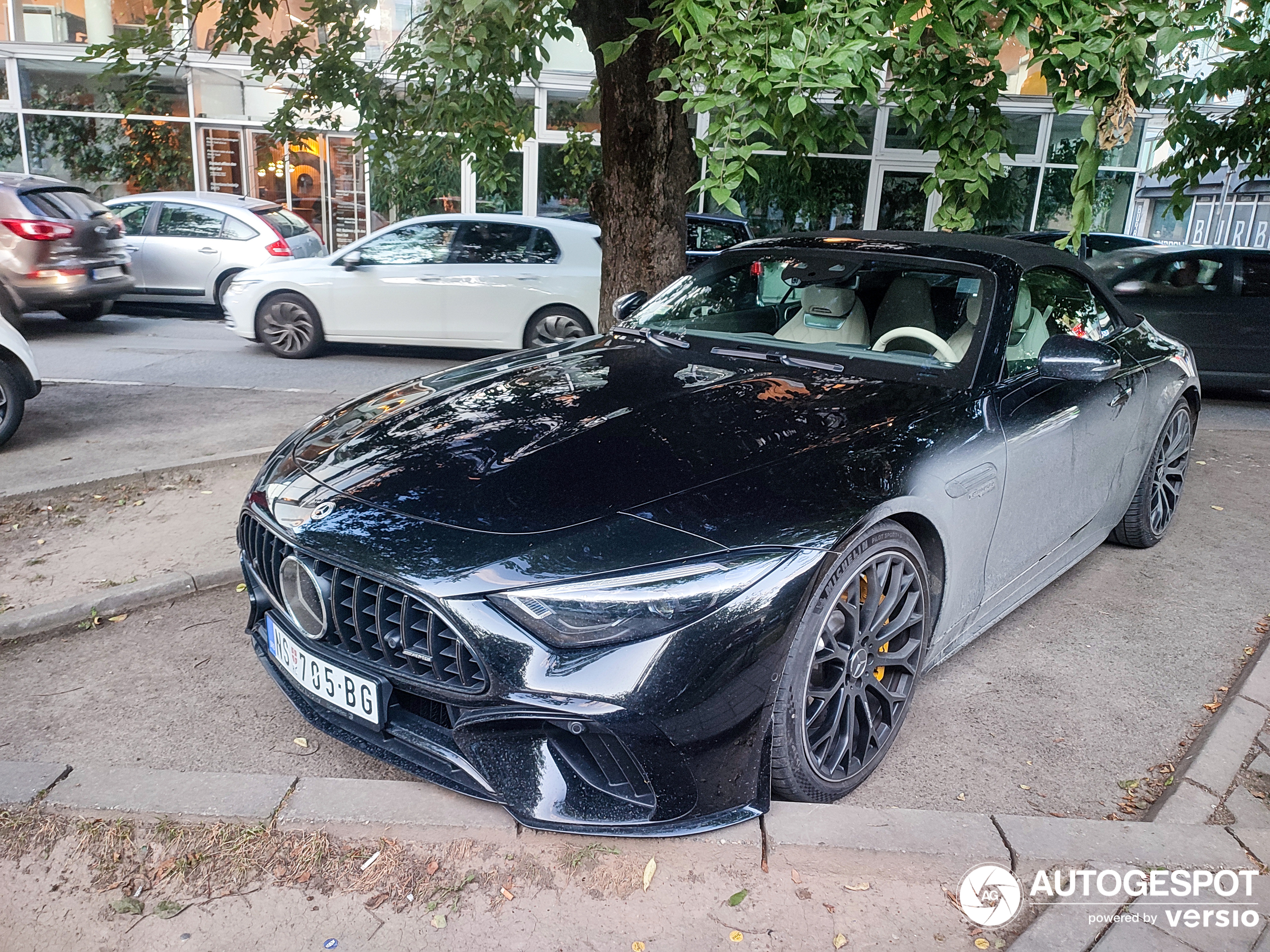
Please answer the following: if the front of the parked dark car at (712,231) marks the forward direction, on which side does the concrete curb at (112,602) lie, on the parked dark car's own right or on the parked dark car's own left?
on the parked dark car's own left

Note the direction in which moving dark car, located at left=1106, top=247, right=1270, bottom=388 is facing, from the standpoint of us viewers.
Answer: facing to the left of the viewer

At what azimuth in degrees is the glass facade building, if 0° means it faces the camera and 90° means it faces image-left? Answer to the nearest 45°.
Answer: approximately 0°

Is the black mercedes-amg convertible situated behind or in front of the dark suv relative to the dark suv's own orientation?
behind

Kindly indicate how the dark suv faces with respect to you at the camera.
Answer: facing away from the viewer and to the left of the viewer

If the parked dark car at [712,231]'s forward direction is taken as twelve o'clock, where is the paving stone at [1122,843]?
The paving stone is roughly at 9 o'clock from the parked dark car.

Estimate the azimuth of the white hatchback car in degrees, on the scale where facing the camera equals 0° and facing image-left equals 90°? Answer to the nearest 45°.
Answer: approximately 90°

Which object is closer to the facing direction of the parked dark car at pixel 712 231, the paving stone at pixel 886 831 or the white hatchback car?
the white hatchback car
